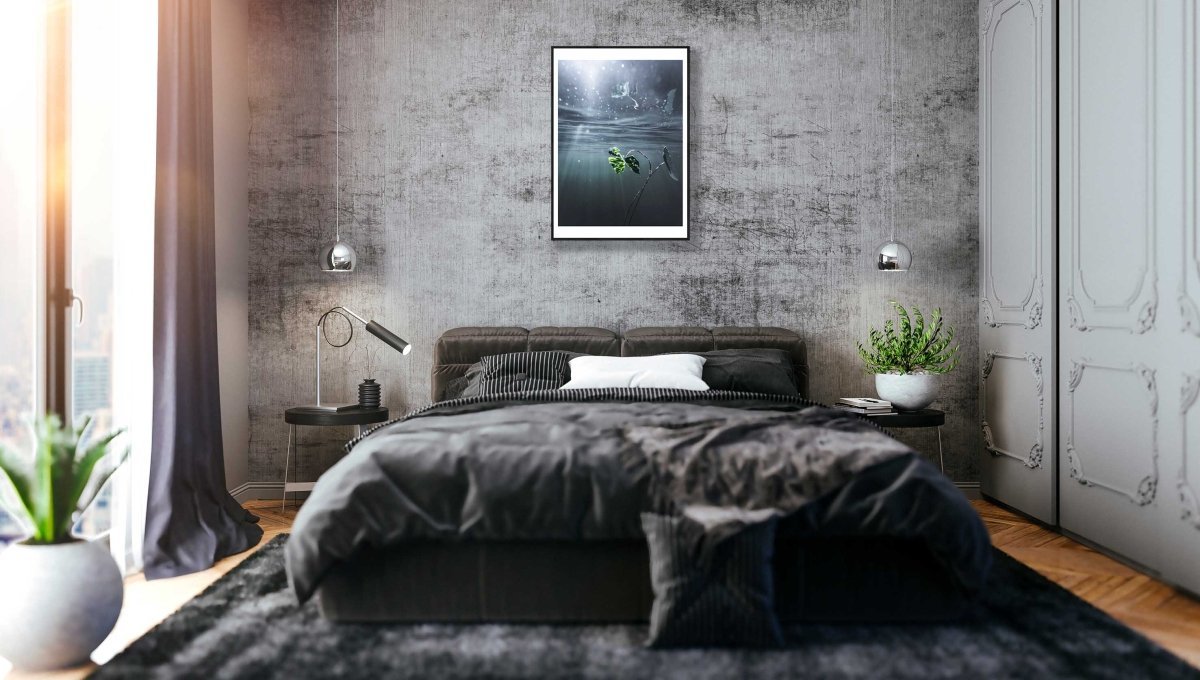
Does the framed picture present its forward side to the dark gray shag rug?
yes

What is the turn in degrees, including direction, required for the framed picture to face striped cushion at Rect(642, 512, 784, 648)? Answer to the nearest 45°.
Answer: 0° — it already faces it

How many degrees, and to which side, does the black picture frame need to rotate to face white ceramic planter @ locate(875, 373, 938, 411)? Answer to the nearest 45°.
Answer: approximately 90° to its left

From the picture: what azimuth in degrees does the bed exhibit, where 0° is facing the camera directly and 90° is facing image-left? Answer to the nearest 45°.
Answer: approximately 0°

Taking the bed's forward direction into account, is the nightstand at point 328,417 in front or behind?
behind

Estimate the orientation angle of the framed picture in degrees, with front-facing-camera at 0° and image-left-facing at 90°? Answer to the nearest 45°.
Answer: approximately 0°

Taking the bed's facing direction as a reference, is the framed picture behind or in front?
behind

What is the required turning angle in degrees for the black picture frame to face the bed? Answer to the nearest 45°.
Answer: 0° — it already faces it

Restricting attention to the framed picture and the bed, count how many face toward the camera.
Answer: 2
